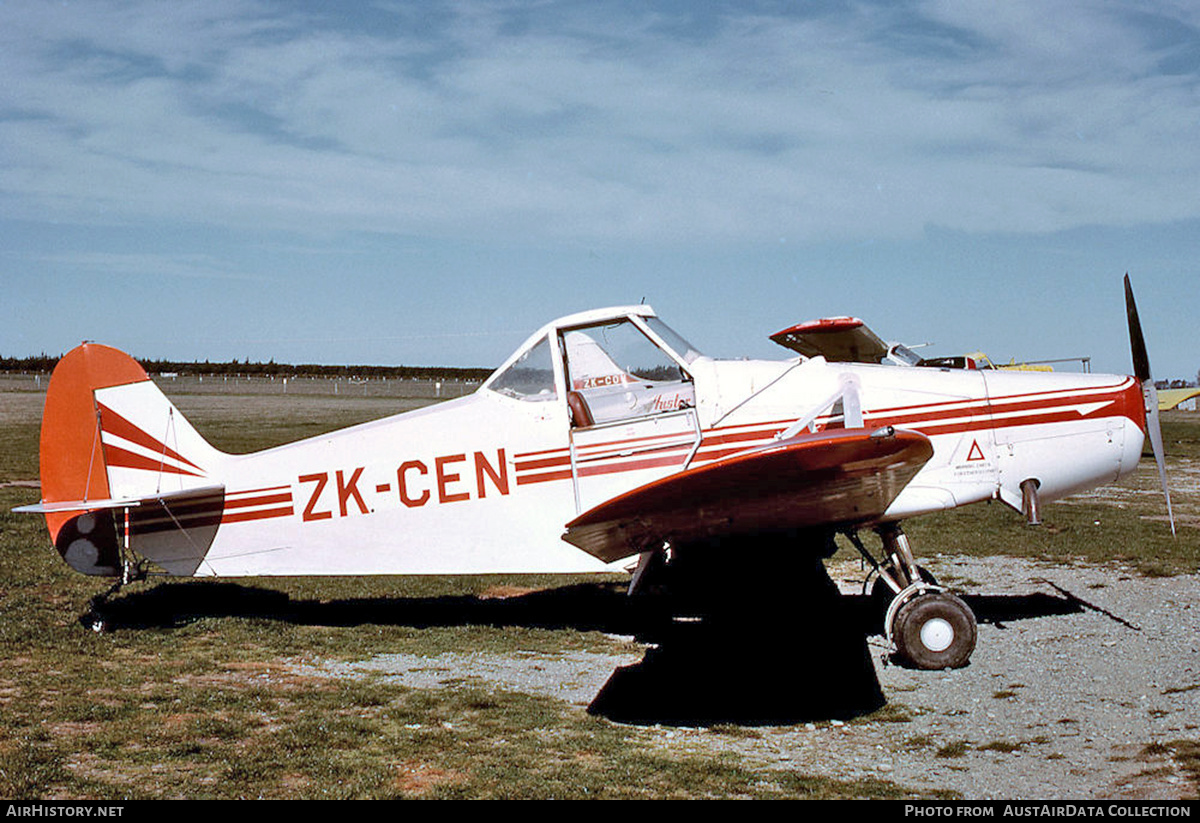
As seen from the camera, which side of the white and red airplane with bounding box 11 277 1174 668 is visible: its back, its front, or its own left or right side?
right
